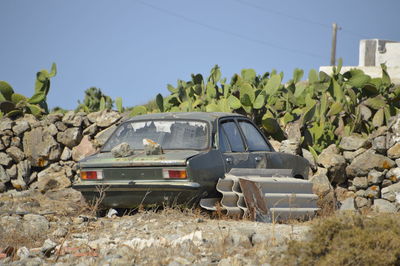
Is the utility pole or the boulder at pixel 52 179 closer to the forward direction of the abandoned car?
the utility pole

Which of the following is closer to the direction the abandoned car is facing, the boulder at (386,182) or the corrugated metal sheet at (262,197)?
the boulder

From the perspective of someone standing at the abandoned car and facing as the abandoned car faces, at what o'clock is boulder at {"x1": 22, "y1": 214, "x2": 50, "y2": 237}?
The boulder is roughly at 7 o'clock from the abandoned car.

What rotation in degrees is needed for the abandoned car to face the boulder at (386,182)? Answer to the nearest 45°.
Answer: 0° — it already faces it

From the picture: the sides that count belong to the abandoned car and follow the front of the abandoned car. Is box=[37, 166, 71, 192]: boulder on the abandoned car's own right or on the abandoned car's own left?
on the abandoned car's own left

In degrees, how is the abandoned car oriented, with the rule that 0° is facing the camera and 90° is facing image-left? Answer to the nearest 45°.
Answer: approximately 225°

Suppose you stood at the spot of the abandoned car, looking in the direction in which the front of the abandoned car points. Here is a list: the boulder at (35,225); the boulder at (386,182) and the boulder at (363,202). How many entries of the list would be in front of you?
2
